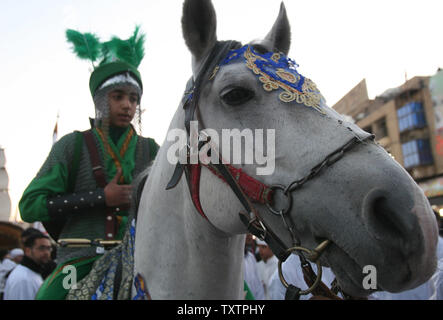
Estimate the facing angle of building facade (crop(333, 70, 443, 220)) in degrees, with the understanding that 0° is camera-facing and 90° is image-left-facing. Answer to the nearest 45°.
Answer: approximately 45°

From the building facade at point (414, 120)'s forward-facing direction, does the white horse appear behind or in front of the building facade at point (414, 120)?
in front

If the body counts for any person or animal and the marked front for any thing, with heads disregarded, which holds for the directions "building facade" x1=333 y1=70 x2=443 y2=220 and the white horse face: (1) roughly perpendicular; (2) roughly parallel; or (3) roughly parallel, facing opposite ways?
roughly perpendicular

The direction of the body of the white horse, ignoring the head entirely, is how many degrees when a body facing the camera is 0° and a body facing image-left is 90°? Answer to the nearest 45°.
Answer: approximately 315°
